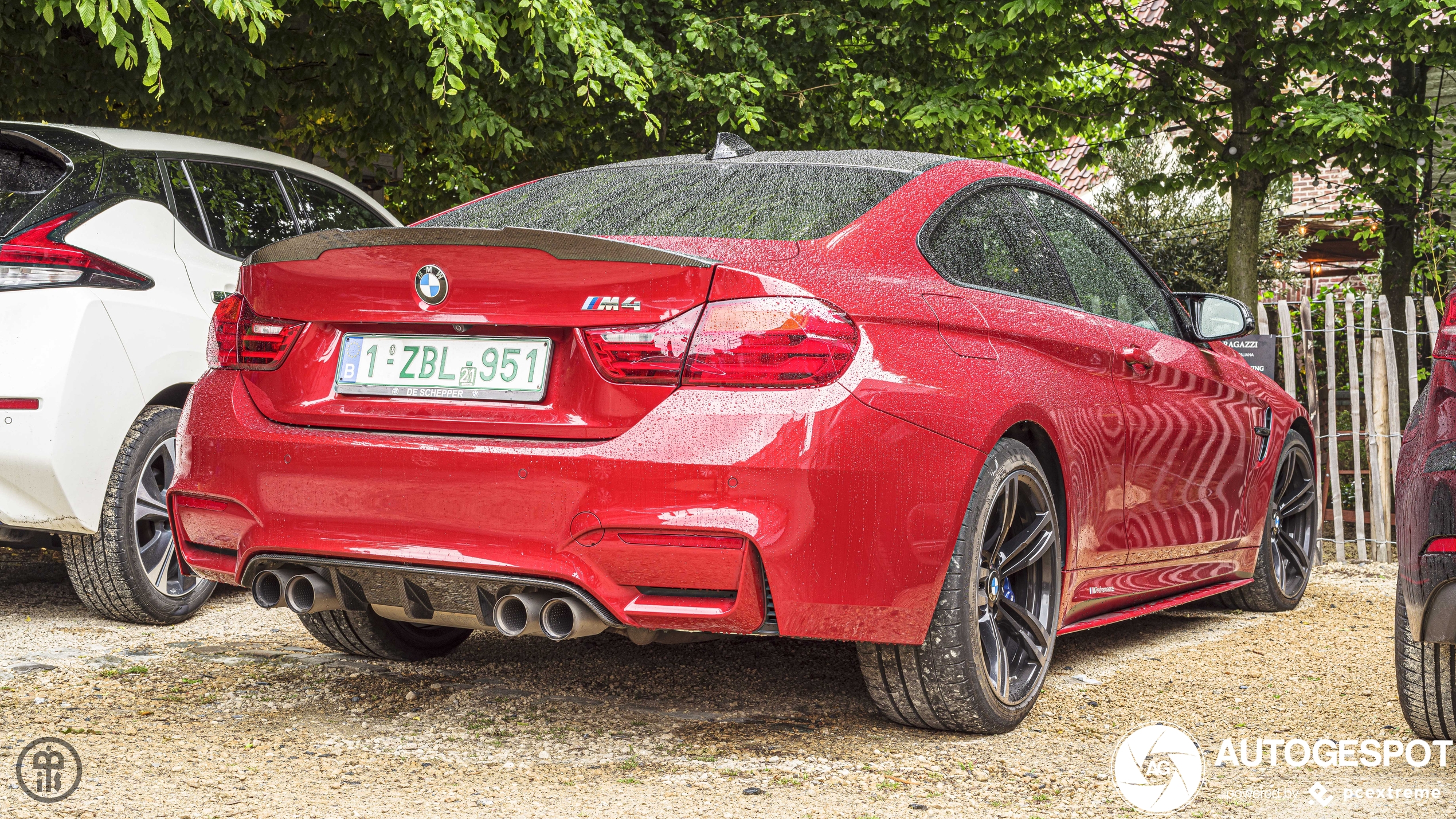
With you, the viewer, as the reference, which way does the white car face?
facing away from the viewer and to the right of the viewer

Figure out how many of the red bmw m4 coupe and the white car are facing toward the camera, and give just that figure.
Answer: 0

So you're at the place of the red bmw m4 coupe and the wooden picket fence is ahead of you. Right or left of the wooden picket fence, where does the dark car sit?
right

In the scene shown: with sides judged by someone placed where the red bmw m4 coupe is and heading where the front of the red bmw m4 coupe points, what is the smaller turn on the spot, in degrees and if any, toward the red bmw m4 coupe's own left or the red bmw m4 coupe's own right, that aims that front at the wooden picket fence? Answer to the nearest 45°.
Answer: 0° — it already faces it

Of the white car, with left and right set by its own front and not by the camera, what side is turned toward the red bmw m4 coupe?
right

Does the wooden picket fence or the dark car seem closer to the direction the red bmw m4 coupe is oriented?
the wooden picket fence

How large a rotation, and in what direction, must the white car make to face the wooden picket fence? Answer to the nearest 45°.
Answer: approximately 45° to its right

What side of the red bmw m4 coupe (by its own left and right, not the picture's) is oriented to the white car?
left

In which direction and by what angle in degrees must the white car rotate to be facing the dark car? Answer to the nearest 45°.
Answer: approximately 90° to its right

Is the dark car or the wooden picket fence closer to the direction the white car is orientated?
the wooden picket fence

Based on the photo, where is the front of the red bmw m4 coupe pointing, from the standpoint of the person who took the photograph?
facing away from the viewer and to the right of the viewer

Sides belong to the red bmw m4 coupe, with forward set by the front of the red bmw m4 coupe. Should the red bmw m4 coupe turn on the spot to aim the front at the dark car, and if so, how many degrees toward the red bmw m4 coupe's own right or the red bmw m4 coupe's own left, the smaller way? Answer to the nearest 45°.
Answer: approximately 45° to the red bmw m4 coupe's own right
